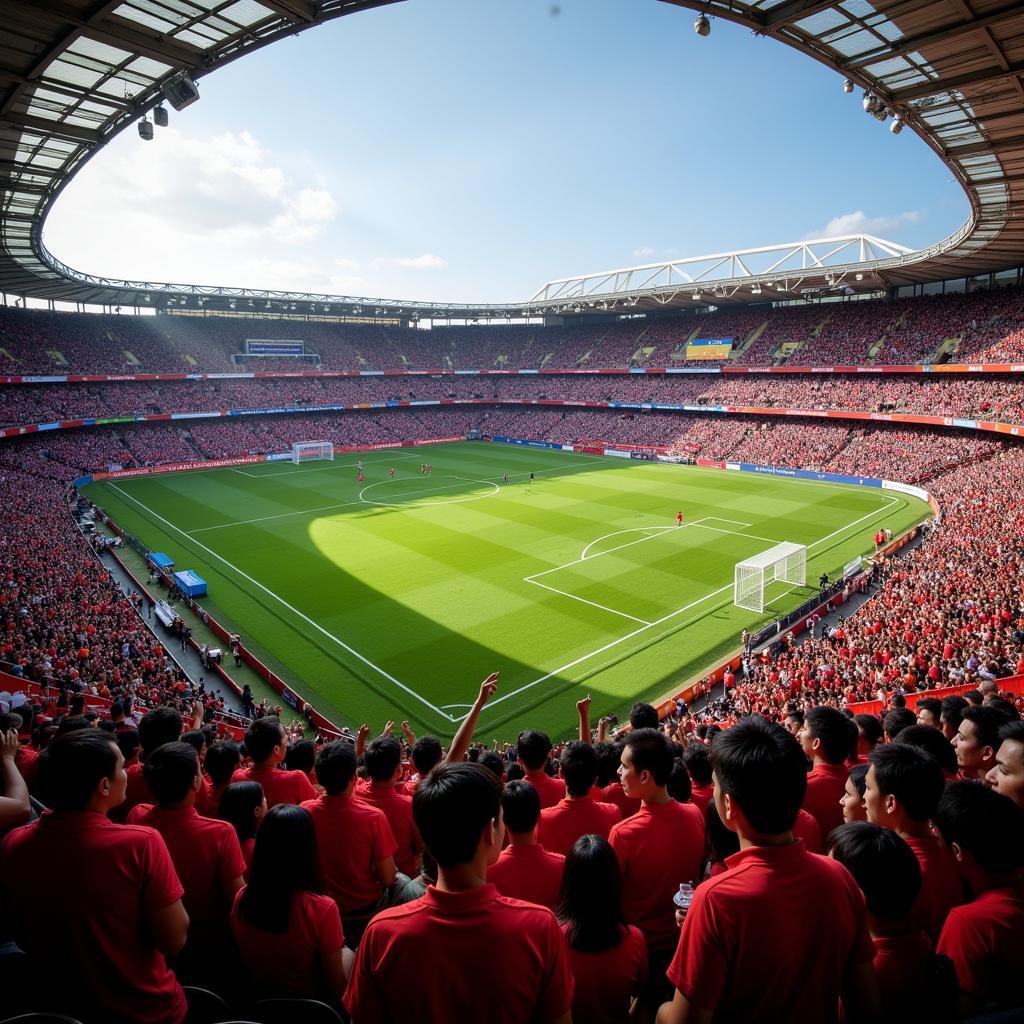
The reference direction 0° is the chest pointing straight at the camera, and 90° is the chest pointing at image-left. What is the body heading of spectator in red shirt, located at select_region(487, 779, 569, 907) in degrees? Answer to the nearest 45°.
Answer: approximately 180°

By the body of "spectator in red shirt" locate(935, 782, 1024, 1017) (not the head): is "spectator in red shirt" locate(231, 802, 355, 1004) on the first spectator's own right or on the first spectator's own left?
on the first spectator's own left

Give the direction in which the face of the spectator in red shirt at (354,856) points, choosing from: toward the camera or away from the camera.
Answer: away from the camera

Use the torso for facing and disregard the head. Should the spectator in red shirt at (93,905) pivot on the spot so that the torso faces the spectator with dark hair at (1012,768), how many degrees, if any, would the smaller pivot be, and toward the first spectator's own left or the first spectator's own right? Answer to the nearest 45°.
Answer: approximately 45° to the first spectator's own right

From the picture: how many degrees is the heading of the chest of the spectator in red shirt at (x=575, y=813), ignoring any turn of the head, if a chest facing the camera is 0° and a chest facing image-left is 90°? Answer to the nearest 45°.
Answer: approximately 180°

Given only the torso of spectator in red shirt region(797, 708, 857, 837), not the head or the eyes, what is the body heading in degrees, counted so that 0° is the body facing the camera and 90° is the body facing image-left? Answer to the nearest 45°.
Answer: approximately 135°

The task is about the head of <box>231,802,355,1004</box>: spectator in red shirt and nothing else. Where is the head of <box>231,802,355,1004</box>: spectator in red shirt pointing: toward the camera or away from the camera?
away from the camera

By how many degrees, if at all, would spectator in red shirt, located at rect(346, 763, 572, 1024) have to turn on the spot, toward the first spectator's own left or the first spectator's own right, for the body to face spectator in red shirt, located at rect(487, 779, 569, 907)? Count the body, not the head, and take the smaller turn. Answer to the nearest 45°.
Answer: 0° — they already face them

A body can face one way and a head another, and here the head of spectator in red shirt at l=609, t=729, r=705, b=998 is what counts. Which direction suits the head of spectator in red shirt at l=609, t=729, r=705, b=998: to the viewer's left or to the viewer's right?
to the viewer's left

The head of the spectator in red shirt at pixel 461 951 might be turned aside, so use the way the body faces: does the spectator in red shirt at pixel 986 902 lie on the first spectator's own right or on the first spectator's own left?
on the first spectator's own right
